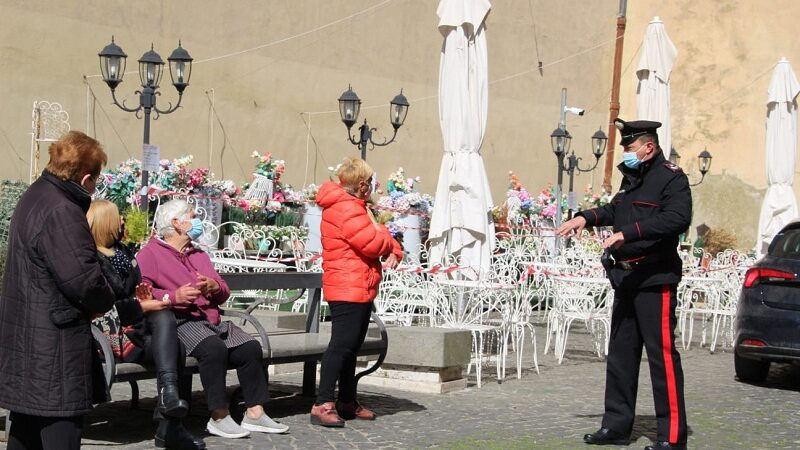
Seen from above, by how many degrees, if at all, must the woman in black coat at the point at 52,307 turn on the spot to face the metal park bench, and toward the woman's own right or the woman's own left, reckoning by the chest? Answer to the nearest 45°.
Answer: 0° — they already face it

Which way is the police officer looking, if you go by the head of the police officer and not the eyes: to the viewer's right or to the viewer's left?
to the viewer's left

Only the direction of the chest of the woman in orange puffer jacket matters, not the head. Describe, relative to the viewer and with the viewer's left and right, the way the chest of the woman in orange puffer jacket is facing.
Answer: facing to the right of the viewer

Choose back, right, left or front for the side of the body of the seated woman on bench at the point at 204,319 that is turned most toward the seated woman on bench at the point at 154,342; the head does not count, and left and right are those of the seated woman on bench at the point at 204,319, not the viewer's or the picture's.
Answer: right

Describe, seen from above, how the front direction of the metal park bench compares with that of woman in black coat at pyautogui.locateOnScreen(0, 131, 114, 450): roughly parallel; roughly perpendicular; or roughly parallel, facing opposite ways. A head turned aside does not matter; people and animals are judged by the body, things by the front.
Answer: roughly perpendicular

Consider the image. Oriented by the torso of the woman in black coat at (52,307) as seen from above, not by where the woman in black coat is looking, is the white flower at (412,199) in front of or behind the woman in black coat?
in front

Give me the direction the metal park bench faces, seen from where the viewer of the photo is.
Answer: facing the viewer and to the right of the viewer

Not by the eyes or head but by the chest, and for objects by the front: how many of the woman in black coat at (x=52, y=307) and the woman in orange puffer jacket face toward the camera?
0

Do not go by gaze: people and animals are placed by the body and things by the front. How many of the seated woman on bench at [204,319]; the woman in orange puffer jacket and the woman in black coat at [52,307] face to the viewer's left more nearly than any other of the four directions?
0

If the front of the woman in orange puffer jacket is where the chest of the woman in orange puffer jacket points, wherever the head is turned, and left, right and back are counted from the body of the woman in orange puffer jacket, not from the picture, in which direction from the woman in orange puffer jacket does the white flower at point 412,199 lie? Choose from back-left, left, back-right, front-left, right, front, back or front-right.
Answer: left

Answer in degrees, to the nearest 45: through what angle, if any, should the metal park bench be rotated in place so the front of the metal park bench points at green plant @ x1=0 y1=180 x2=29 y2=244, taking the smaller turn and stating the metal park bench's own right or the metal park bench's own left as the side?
approximately 180°

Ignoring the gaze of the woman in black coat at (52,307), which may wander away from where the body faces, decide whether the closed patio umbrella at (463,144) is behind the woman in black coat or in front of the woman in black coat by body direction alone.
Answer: in front

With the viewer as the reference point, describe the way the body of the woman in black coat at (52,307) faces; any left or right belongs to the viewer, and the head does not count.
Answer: facing away from the viewer and to the right of the viewer

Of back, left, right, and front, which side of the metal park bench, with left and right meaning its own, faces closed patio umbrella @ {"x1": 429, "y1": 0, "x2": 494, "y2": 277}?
left
